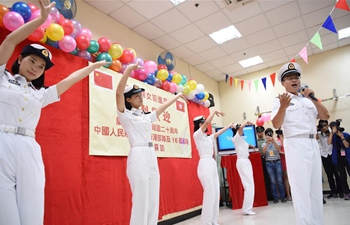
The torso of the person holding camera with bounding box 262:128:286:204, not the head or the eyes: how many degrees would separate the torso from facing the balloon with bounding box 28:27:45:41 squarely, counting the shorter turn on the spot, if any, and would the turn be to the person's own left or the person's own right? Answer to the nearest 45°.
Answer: approximately 45° to the person's own right

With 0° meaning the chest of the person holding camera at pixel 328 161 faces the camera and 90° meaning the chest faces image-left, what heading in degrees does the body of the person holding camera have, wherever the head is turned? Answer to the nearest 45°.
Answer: approximately 45°

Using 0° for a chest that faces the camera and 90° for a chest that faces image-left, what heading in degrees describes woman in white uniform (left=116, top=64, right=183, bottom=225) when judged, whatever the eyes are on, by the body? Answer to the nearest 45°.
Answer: approximately 315°

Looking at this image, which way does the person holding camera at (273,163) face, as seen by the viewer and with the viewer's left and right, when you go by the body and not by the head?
facing the viewer

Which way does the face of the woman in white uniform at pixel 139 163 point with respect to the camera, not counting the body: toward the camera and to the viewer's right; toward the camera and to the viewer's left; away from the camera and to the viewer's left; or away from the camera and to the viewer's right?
toward the camera and to the viewer's right

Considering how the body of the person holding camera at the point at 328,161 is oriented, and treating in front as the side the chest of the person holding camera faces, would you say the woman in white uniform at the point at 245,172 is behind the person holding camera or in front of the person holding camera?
in front

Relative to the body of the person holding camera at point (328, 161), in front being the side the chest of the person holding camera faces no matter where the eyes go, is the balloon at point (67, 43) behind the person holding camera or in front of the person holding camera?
in front

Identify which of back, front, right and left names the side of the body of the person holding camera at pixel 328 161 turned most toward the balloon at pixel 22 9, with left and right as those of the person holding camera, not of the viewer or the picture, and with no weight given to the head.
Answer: front

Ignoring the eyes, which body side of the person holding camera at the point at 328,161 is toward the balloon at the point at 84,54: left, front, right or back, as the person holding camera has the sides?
front

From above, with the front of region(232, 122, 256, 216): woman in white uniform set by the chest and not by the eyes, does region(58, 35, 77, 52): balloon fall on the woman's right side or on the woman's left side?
on the woman's right side

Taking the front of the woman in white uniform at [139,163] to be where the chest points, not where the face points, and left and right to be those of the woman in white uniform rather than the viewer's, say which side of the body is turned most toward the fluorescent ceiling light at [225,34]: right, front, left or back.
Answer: left

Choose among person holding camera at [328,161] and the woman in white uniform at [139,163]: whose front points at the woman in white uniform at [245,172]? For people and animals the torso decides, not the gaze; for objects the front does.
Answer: the person holding camera
